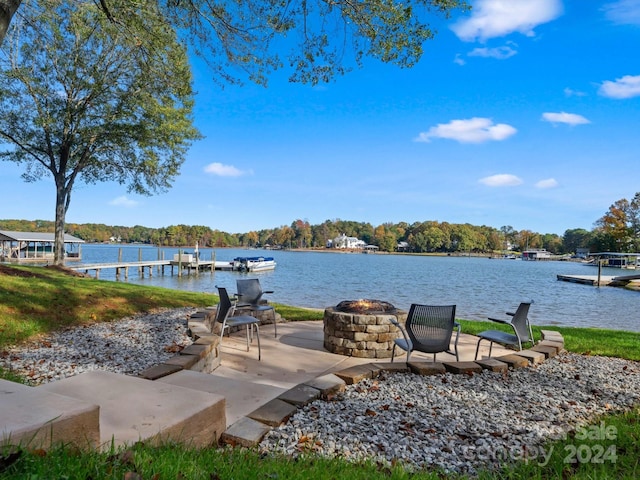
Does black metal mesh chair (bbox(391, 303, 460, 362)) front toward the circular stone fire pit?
yes

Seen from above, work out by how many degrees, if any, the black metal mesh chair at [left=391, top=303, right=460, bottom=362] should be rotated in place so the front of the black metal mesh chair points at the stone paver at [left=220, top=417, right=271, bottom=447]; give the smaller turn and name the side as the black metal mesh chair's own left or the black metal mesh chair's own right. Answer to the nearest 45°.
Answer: approximately 90° to the black metal mesh chair's own left

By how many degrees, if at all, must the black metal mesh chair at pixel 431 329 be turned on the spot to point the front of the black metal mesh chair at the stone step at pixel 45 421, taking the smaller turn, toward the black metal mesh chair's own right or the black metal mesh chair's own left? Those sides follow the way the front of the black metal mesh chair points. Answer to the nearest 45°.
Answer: approximately 90° to the black metal mesh chair's own left

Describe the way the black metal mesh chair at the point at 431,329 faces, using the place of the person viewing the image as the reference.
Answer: facing away from the viewer and to the left of the viewer

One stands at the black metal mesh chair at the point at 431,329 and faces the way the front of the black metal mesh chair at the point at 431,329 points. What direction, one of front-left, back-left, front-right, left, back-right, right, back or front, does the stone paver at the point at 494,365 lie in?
back-right

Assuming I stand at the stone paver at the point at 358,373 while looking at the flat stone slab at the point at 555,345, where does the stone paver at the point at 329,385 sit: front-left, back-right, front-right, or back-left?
back-right

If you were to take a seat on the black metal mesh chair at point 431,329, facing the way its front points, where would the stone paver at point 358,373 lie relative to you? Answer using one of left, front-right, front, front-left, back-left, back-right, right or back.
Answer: left

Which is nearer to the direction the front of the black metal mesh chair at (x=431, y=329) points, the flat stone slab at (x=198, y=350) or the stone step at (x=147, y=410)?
the flat stone slab

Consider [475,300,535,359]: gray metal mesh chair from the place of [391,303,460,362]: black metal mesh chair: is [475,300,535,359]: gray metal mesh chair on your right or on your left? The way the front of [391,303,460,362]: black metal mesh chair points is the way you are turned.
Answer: on your right

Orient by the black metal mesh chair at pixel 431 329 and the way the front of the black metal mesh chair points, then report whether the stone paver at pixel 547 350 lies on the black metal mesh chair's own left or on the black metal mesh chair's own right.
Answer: on the black metal mesh chair's own right
